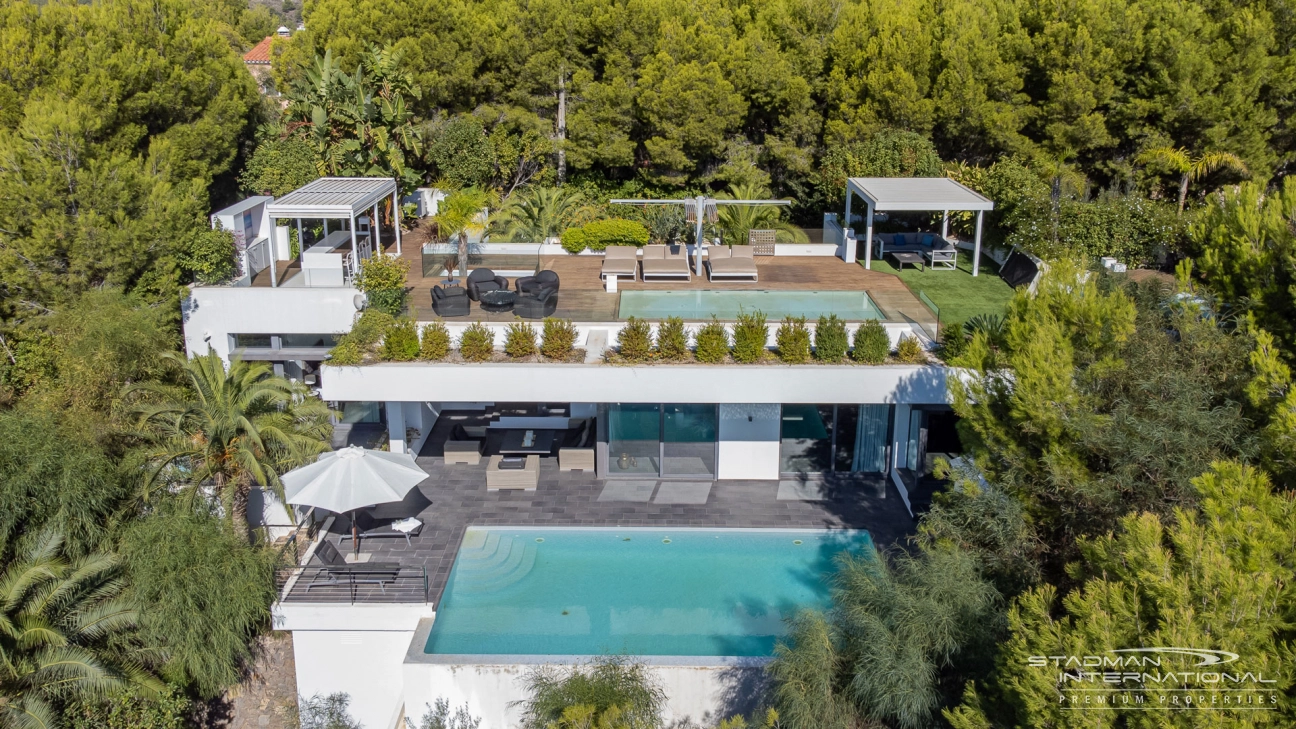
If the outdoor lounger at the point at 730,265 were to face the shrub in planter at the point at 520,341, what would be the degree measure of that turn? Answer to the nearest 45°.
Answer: approximately 45° to its right

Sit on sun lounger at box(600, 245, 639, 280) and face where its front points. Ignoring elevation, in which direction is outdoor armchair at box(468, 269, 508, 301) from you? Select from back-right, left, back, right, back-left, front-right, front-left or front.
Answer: front-right

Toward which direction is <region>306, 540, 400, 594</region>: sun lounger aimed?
to the viewer's right

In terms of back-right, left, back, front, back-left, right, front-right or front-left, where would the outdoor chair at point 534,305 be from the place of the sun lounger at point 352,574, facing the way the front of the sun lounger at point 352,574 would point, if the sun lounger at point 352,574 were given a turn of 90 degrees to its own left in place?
front-right

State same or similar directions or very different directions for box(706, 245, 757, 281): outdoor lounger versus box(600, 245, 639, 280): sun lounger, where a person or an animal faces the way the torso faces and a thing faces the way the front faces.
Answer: same or similar directions

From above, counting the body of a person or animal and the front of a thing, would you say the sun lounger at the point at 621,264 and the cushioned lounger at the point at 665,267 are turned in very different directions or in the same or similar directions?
same or similar directions

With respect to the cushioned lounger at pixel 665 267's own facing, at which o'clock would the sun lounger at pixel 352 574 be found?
The sun lounger is roughly at 1 o'clock from the cushioned lounger.

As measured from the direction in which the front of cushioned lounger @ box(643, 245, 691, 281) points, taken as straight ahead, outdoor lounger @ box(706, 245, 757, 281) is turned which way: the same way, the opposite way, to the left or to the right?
the same way

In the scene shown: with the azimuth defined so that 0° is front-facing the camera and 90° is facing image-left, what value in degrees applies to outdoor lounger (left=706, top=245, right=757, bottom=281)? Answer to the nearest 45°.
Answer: approximately 0°

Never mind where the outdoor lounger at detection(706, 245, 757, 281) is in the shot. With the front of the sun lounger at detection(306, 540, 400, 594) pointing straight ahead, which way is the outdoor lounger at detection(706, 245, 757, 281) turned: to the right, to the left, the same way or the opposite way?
to the right

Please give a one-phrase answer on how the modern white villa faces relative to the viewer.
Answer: facing the viewer

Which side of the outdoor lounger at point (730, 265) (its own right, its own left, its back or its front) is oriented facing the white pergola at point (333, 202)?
right

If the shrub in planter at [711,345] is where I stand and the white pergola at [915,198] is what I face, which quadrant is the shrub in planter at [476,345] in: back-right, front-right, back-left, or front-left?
back-left

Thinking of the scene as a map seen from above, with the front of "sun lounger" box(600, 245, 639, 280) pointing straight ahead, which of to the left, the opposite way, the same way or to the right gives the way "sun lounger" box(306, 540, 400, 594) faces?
to the left

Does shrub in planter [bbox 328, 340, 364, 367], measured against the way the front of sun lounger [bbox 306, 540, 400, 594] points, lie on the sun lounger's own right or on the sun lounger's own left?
on the sun lounger's own left

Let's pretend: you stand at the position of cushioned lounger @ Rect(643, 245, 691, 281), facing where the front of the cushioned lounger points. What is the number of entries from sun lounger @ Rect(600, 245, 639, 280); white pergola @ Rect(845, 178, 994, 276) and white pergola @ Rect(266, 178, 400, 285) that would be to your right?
2

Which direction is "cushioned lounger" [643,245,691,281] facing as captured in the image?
toward the camera
